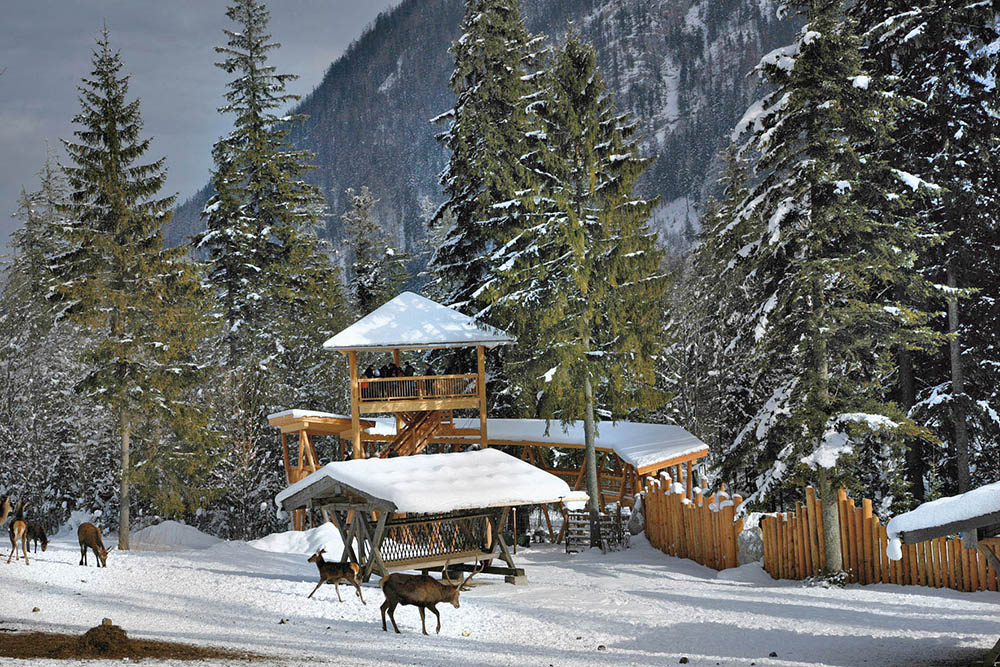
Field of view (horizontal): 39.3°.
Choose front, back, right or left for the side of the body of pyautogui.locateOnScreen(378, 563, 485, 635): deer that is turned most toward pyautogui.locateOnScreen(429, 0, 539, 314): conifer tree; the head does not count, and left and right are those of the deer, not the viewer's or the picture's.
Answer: left

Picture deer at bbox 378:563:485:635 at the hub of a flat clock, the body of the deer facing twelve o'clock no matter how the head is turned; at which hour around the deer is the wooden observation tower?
The wooden observation tower is roughly at 9 o'clock from the deer.

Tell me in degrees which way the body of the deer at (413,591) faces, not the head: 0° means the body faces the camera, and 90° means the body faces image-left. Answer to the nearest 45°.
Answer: approximately 270°

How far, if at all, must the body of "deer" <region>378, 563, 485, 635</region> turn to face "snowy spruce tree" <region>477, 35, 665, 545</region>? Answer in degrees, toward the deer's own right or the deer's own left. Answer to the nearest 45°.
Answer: approximately 90° to the deer's own left

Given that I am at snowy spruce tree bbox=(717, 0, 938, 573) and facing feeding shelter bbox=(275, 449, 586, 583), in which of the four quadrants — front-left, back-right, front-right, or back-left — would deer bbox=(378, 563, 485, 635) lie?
front-left

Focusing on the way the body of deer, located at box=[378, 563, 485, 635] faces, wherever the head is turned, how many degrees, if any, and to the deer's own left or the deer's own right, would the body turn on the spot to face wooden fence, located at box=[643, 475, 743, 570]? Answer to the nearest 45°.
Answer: approximately 45° to the deer's own left

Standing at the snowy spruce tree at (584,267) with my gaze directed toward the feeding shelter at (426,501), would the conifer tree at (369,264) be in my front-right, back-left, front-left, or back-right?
back-right

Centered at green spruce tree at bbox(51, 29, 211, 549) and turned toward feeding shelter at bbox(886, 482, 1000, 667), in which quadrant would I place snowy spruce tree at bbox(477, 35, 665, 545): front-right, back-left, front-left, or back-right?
front-left

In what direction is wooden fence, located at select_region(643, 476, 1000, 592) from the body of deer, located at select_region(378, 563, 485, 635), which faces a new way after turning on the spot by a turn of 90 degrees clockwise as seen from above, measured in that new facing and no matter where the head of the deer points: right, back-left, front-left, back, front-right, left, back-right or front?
back-left

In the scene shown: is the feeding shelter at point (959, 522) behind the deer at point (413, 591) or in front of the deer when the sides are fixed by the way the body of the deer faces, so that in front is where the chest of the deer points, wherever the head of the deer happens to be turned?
in front

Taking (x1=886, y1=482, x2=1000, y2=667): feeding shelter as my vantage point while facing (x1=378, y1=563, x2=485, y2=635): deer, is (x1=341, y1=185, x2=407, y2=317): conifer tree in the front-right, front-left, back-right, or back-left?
front-right

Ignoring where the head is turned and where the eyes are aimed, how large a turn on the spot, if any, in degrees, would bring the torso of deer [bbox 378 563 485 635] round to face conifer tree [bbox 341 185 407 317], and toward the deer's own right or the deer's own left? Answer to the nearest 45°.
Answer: approximately 90° to the deer's own left
